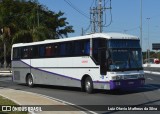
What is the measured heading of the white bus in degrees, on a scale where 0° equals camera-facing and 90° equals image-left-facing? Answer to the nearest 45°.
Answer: approximately 315°
